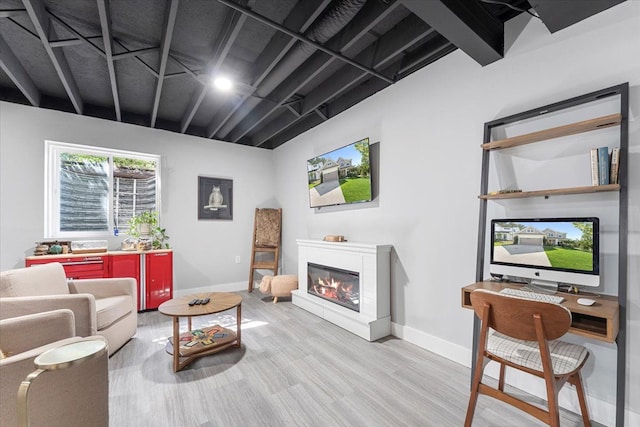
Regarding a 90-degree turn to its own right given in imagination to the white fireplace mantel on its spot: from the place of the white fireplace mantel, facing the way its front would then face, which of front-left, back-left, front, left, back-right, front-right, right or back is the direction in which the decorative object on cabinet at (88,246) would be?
front-left

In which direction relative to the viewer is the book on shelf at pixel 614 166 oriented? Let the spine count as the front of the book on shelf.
toward the camera

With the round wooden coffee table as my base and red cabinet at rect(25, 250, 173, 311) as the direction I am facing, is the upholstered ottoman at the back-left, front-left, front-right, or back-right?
front-right

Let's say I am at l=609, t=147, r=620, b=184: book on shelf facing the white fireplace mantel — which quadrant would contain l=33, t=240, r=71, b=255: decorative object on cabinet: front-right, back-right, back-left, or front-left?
front-left

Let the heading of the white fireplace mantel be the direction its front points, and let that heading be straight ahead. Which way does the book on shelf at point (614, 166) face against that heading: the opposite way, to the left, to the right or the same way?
the same way

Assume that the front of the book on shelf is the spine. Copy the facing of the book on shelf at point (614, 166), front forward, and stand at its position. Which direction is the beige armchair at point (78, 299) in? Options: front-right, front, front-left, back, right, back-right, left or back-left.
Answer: front-right

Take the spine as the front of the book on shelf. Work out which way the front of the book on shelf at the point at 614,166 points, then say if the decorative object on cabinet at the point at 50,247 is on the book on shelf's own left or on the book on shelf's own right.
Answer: on the book on shelf's own right

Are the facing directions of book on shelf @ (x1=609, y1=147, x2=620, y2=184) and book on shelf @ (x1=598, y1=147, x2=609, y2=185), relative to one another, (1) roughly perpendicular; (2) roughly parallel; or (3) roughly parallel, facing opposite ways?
roughly parallel

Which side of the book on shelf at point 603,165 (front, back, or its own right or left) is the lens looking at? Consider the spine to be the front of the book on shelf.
front

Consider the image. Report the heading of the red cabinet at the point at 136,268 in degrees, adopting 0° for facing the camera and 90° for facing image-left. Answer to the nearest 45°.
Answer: approximately 0°

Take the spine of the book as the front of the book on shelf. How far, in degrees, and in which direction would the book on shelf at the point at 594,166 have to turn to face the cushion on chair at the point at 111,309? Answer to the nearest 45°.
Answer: approximately 45° to its right

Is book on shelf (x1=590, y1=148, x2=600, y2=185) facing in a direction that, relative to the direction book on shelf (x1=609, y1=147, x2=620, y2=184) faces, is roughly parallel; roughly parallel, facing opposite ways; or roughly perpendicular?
roughly parallel

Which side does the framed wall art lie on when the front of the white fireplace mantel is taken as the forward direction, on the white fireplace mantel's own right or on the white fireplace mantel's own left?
on the white fireplace mantel's own right

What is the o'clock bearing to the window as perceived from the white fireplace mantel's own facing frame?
The window is roughly at 2 o'clock from the white fireplace mantel.

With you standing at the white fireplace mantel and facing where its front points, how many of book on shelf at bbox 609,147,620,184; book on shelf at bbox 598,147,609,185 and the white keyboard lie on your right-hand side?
0
